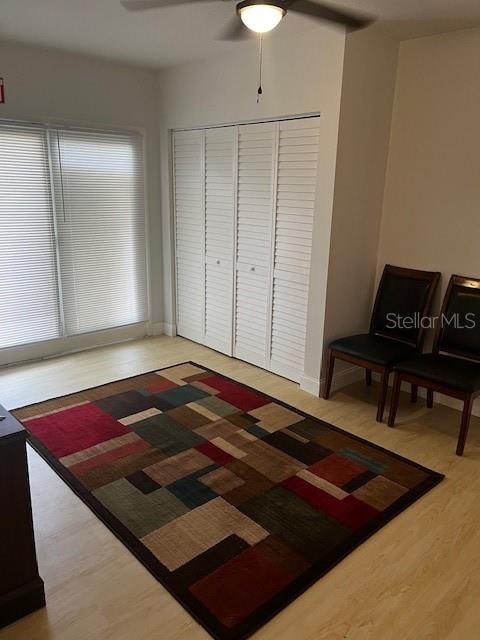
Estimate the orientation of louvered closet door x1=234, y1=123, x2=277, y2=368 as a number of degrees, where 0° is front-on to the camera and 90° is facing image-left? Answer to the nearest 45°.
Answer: approximately 45°

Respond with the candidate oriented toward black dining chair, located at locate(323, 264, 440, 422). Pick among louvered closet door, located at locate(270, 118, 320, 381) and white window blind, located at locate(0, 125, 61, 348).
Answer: the white window blind

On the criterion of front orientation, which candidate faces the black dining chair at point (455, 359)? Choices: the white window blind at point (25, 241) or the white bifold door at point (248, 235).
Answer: the white window blind

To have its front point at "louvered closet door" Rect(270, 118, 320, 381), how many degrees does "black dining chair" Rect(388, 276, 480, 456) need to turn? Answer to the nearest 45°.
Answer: approximately 45° to its right

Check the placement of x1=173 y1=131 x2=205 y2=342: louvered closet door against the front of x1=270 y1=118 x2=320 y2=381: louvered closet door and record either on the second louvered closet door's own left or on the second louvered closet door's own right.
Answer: on the second louvered closet door's own right

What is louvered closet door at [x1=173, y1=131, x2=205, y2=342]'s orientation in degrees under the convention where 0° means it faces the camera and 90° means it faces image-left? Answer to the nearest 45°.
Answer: approximately 45°

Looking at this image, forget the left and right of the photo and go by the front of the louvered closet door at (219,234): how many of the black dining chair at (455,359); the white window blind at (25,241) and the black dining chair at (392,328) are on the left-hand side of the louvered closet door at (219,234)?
2

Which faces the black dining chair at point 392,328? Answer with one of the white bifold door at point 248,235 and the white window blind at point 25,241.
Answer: the white window blind

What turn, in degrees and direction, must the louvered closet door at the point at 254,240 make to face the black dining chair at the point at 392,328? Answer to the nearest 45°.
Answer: approximately 90° to its left
